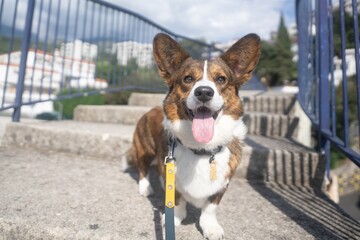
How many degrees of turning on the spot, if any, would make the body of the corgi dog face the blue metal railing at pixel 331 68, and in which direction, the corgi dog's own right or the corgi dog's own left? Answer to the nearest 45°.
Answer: approximately 90° to the corgi dog's own left

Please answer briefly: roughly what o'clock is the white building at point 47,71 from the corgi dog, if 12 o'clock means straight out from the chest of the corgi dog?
The white building is roughly at 6 o'clock from the corgi dog.

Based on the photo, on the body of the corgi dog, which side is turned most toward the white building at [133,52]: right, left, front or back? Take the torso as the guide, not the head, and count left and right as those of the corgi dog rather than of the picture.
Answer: back

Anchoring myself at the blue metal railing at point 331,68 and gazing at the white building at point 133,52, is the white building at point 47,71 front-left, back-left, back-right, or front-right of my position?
front-left

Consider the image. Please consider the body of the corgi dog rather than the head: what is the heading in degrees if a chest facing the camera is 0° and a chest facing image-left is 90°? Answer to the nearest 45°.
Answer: approximately 315°

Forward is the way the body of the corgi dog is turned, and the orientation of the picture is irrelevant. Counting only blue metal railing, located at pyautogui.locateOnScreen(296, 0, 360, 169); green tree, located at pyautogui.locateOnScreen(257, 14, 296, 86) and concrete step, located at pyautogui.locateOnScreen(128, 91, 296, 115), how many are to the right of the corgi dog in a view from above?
0

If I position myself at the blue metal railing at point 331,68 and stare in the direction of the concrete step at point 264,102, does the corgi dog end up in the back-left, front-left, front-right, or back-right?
back-left

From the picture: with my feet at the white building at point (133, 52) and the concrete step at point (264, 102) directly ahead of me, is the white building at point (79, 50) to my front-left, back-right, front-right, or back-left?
back-right

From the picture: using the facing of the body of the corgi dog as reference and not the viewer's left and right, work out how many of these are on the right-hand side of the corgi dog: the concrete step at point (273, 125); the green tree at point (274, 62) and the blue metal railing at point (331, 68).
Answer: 0

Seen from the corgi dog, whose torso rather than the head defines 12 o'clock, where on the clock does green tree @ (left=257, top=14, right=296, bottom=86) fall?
The green tree is roughly at 8 o'clock from the corgi dog.

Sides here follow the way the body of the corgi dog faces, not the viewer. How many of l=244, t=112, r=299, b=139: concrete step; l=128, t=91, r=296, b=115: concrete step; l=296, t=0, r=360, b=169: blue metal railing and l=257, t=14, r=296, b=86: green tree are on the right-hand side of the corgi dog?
0

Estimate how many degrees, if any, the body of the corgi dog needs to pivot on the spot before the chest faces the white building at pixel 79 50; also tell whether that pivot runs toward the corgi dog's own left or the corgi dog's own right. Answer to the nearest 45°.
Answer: approximately 180°
